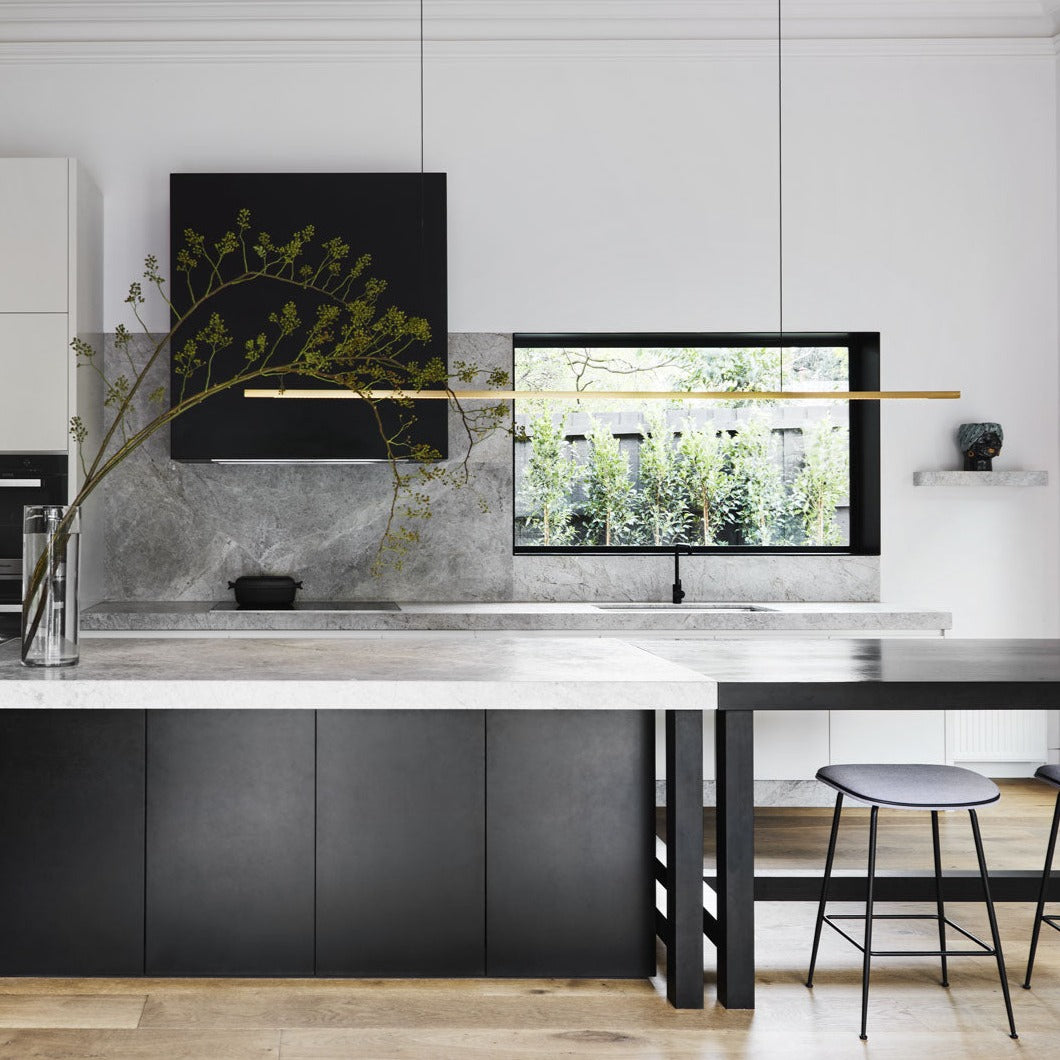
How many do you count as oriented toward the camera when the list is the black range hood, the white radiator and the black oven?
3

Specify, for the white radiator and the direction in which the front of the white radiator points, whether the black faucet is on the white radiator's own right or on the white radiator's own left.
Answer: on the white radiator's own right

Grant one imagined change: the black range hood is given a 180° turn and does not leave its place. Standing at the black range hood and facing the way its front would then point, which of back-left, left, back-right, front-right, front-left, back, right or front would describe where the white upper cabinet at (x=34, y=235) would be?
left

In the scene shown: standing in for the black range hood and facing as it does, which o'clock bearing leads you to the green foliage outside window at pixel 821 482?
The green foliage outside window is roughly at 9 o'clock from the black range hood.

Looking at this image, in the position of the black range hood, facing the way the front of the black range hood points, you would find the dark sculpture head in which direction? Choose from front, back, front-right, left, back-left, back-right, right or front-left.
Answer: left

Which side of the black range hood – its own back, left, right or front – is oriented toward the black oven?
right

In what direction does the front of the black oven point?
toward the camera

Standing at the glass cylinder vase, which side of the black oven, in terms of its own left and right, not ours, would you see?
front

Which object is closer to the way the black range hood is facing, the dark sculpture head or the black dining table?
the black dining table

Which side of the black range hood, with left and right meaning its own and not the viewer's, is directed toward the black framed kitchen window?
left

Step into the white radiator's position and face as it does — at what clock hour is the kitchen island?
The kitchen island is roughly at 1 o'clock from the white radiator.
